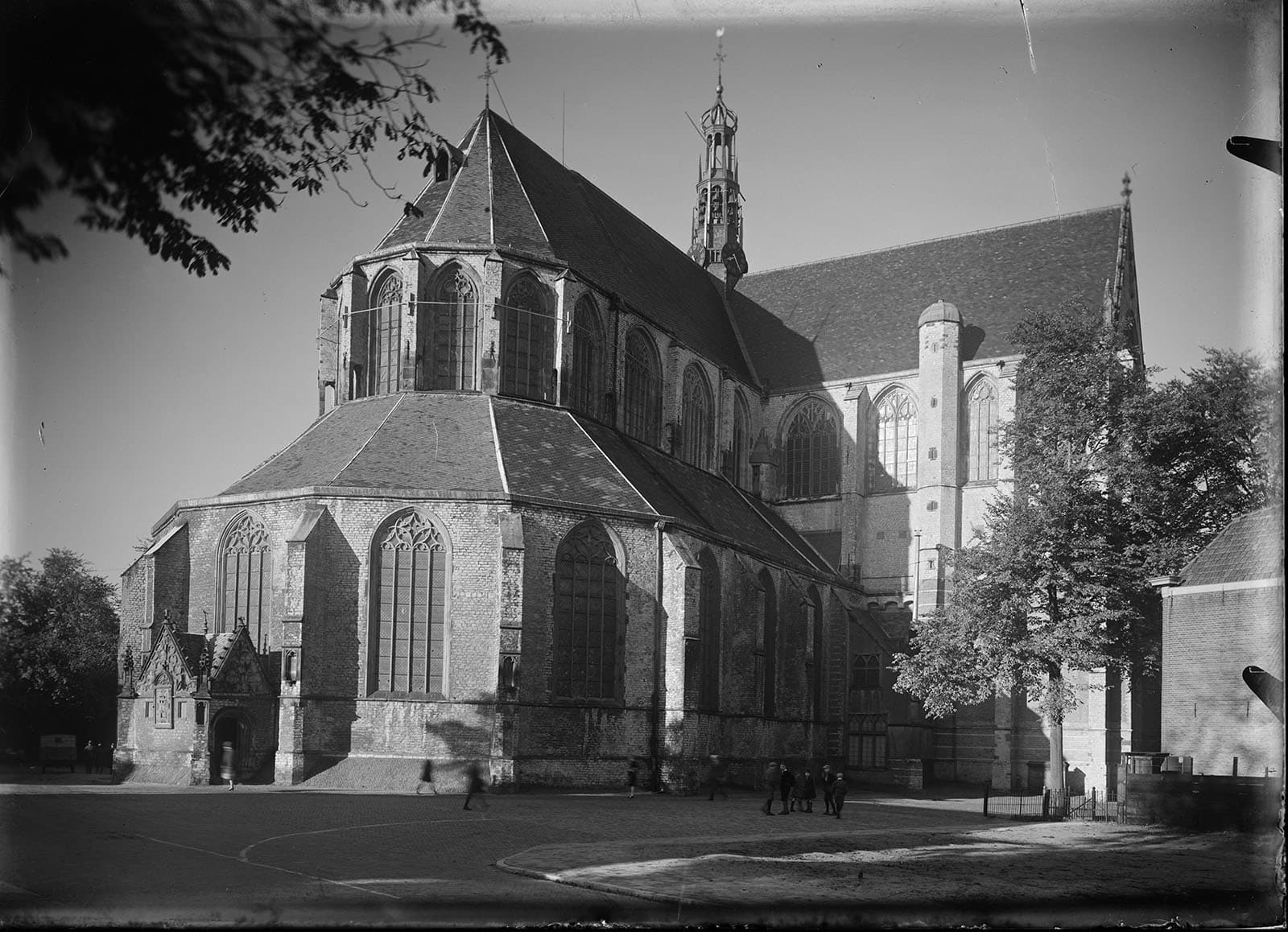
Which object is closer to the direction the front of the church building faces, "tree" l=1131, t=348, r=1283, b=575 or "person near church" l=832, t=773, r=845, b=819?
the tree

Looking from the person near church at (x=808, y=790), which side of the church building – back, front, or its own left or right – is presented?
right

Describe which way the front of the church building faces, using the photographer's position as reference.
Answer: facing away from the viewer and to the right of the viewer
